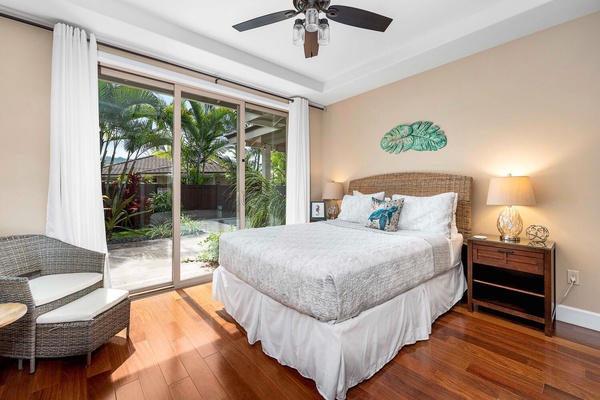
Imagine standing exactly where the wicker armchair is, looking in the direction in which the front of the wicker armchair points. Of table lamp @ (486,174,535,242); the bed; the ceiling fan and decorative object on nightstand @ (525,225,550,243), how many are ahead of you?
4

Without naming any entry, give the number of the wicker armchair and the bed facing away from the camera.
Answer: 0

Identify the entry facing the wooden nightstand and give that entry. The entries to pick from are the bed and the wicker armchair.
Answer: the wicker armchair

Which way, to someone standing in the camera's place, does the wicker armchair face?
facing the viewer and to the right of the viewer

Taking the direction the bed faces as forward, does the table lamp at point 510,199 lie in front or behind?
behind

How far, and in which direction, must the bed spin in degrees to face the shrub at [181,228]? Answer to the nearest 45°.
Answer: approximately 90° to its right

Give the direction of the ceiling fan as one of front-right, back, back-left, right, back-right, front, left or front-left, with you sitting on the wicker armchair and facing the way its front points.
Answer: front

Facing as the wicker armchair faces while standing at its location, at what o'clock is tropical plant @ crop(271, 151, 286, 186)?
The tropical plant is roughly at 10 o'clock from the wicker armchair.

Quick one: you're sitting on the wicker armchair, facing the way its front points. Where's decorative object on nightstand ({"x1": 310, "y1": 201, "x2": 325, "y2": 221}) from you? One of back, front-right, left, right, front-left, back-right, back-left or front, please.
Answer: front-left

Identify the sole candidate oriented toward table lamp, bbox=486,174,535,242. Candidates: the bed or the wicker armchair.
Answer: the wicker armchair

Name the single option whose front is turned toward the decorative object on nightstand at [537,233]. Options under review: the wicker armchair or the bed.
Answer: the wicker armchair

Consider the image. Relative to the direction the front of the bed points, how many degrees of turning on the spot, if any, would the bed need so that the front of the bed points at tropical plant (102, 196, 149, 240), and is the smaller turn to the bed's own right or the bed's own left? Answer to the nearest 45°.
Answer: approximately 45° to the bed's own right

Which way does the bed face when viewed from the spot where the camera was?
facing the viewer and to the left of the viewer

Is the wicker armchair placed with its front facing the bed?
yes
